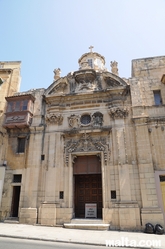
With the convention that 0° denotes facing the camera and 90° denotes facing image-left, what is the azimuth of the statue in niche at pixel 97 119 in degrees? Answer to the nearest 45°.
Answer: approximately 0°

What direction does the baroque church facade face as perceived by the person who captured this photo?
facing the viewer
